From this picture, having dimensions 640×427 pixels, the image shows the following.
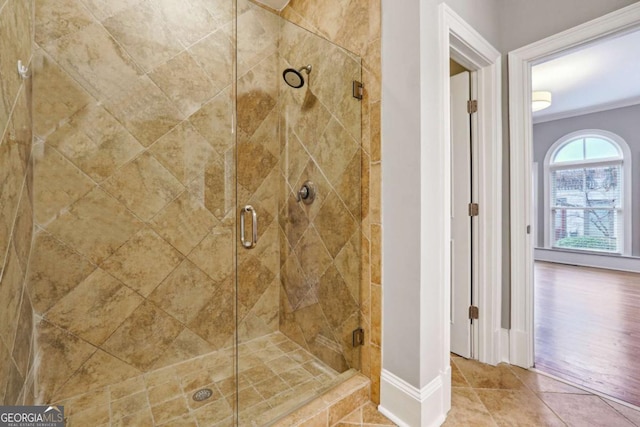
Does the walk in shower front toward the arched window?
no

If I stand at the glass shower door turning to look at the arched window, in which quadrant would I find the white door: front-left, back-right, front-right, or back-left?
front-right

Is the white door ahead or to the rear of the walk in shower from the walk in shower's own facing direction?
ahead

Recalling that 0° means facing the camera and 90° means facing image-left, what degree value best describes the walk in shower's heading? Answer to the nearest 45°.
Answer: approximately 315°
